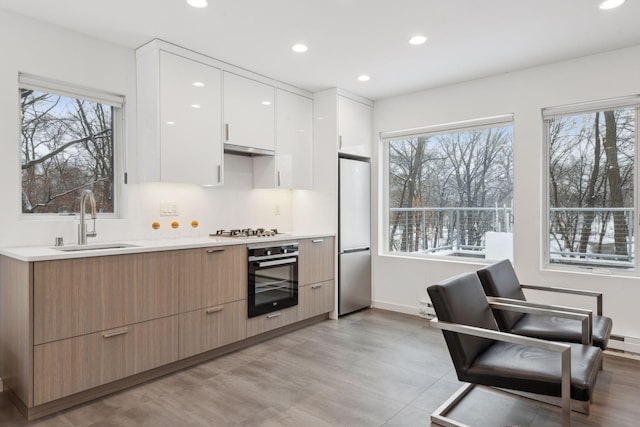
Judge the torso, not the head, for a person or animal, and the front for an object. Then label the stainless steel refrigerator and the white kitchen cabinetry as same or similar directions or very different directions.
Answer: same or similar directions

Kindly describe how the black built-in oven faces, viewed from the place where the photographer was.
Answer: facing the viewer and to the right of the viewer

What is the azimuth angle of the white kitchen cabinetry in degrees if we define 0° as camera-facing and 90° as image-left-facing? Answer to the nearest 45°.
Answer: approximately 315°

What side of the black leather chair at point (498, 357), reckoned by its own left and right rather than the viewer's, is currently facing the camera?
right

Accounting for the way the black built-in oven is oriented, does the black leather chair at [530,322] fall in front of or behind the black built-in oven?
in front

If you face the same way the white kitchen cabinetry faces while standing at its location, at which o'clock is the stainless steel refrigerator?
The stainless steel refrigerator is roughly at 10 o'clock from the white kitchen cabinetry.

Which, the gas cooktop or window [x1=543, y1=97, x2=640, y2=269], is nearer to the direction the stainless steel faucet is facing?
the window

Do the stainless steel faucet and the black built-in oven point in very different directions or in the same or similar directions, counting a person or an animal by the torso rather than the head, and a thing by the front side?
same or similar directions

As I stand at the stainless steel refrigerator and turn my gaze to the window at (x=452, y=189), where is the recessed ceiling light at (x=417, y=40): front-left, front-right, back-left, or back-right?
front-right

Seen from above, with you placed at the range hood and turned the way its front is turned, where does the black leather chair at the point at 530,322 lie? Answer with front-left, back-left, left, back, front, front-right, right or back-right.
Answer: front

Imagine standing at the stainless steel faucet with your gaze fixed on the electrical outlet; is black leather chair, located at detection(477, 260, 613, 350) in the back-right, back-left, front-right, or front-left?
front-right

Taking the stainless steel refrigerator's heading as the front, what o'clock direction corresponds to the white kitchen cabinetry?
The white kitchen cabinetry is roughly at 3 o'clock from the stainless steel refrigerator.

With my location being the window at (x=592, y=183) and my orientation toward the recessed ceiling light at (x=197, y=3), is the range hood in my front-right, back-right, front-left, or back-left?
front-right

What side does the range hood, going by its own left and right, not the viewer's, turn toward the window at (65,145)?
right

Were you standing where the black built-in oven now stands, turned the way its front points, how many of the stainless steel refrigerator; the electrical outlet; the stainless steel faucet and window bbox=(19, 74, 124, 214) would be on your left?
1

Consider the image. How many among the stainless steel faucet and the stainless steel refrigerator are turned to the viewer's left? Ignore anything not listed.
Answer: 0

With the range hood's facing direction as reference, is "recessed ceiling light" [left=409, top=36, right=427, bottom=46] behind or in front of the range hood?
in front
